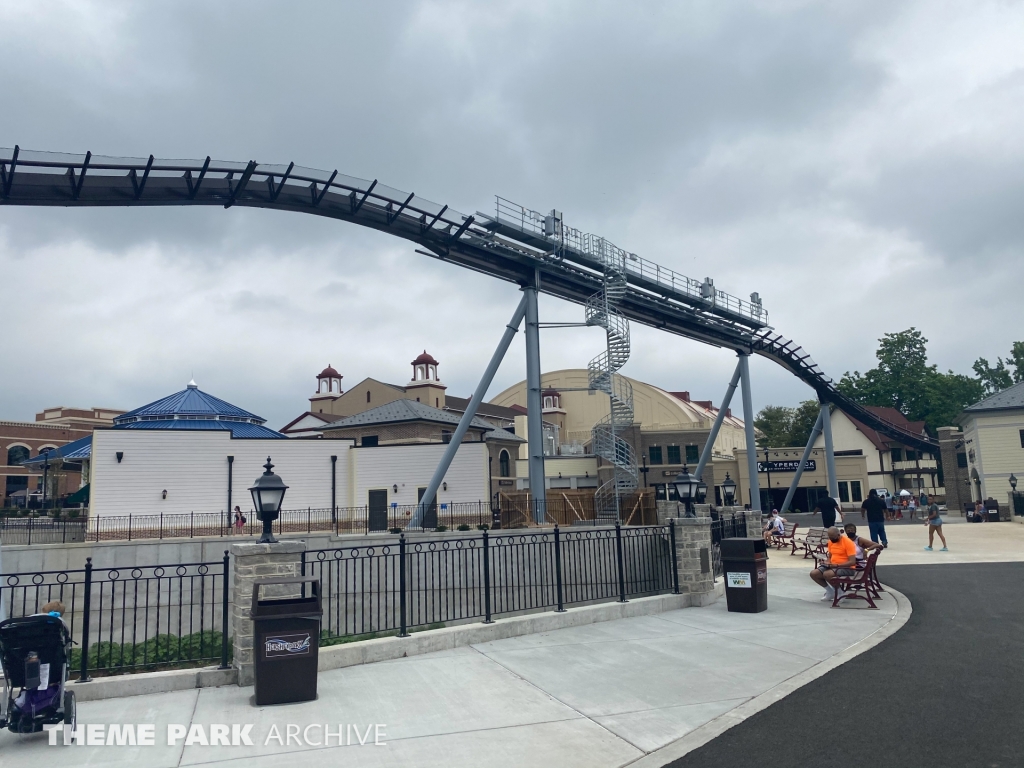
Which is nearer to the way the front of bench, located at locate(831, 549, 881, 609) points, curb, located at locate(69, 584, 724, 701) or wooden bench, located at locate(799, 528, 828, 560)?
the curb

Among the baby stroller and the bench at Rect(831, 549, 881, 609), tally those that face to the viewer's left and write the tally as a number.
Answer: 1

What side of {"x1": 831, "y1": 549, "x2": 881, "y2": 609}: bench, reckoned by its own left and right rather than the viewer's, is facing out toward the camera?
left

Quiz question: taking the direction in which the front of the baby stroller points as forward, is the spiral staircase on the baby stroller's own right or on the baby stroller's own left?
on the baby stroller's own right

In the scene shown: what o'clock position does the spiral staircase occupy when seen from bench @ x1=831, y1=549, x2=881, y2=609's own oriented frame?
The spiral staircase is roughly at 2 o'clock from the bench.

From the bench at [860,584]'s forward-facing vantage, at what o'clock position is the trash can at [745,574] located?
The trash can is roughly at 11 o'clock from the bench.

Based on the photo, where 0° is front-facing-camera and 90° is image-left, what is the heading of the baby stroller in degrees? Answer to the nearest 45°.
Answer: approximately 180°

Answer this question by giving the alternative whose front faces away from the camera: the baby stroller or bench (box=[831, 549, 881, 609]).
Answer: the baby stroller
